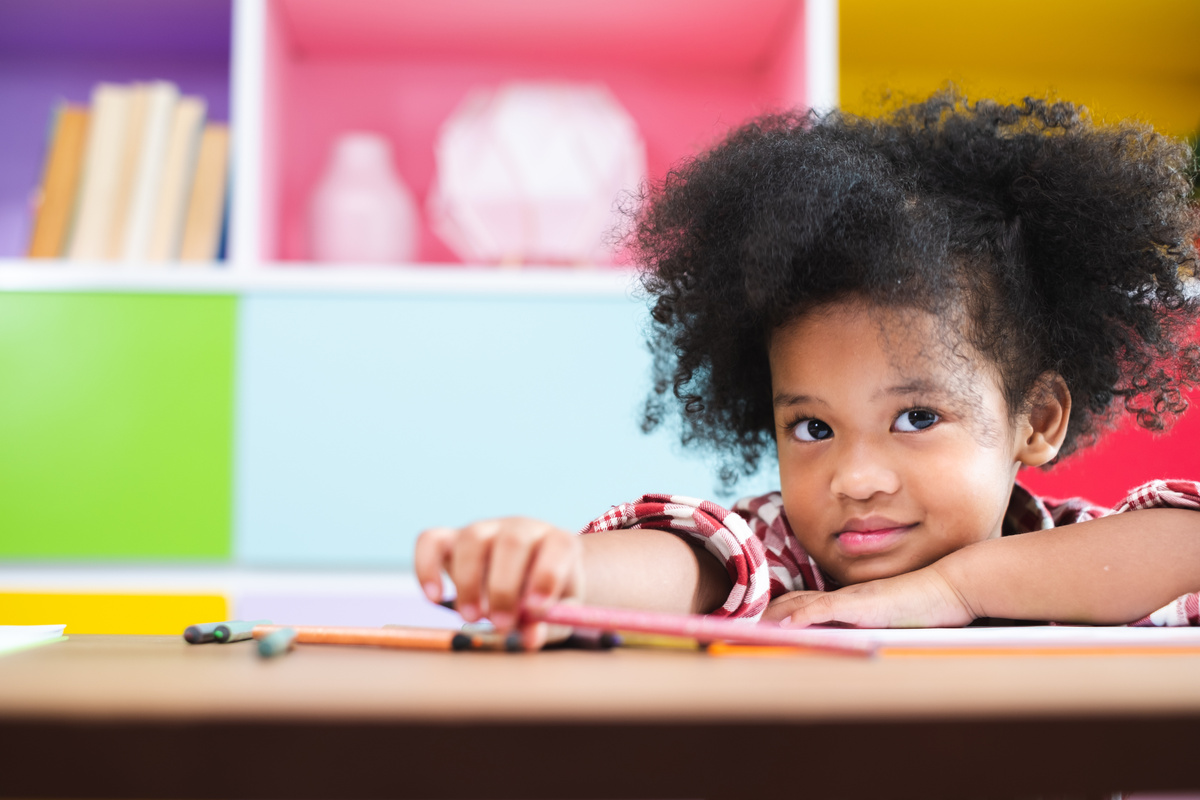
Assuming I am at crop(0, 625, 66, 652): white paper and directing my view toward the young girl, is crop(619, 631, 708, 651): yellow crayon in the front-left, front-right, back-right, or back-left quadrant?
front-right

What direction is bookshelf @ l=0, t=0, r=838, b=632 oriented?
toward the camera

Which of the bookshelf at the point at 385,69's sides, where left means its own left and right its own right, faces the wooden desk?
front

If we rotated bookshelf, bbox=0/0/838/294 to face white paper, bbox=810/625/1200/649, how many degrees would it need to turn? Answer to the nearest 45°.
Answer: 0° — it already faces it

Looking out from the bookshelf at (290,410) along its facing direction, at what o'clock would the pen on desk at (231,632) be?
The pen on desk is roughly at 12 o'clock from the bookshelf.

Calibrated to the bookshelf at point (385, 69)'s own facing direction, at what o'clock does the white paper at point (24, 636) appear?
The white paper is roughly at 12 o'clock from the bookshelf.

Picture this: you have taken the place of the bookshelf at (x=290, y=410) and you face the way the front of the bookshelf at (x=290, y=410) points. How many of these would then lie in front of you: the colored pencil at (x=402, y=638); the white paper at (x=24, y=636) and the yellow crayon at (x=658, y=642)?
3

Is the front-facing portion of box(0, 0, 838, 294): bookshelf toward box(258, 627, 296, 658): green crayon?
yes

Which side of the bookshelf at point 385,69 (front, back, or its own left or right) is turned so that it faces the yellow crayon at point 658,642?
front
